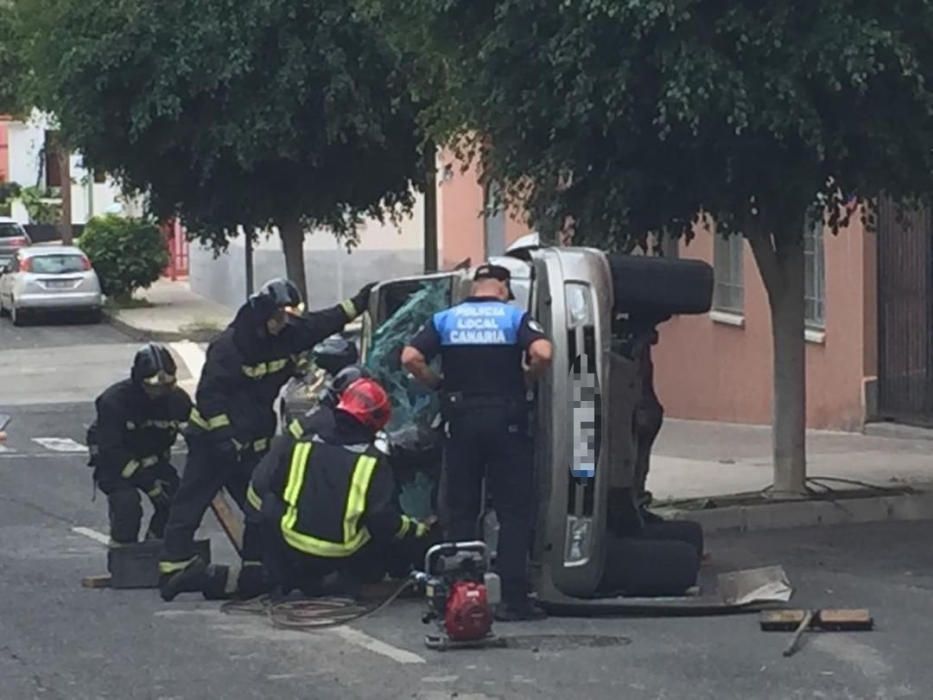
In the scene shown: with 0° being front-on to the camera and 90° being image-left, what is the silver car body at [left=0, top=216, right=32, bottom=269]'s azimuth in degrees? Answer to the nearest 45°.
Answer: approximately 180°

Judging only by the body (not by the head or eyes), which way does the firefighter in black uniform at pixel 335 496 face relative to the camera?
away from the camera

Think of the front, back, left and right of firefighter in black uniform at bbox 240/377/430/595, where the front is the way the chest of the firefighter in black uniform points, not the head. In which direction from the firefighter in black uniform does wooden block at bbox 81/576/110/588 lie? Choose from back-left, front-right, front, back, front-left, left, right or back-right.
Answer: front-left

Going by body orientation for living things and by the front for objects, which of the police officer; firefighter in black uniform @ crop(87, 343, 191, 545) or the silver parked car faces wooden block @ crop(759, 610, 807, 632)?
the firefighter in black uniform

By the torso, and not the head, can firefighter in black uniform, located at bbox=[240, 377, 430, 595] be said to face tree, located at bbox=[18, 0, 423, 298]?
yes

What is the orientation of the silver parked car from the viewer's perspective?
away from the camera

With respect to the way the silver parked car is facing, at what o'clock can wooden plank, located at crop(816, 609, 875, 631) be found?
The wooden plank is roughly at 6 o'clock from the silver parked car.

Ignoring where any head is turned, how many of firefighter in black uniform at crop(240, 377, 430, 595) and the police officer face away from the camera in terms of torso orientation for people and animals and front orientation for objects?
2

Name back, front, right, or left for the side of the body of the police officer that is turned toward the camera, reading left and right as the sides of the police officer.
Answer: back

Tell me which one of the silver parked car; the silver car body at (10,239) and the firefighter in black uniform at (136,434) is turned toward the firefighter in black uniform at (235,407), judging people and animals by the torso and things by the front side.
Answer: the firefighter in black uniform at (136,434)

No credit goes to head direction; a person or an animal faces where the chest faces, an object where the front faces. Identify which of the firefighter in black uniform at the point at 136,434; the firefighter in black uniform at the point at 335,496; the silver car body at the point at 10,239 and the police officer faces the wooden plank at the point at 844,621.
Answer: the firefighter in black uniform at the point at 136,434

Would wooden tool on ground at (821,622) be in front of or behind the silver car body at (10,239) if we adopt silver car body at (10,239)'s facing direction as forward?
behind

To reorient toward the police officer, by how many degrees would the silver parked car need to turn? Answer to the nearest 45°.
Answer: approximately 180°

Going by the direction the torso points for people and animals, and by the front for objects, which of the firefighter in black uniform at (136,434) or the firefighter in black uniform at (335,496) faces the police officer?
the firefighter in black uniform at (136,434)

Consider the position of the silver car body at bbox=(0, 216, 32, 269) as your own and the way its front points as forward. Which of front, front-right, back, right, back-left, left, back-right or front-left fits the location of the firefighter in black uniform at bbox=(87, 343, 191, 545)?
back

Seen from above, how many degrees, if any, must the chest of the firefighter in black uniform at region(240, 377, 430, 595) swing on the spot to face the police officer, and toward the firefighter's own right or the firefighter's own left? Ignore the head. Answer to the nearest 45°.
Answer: approximately 90° to the firefighter's own right
